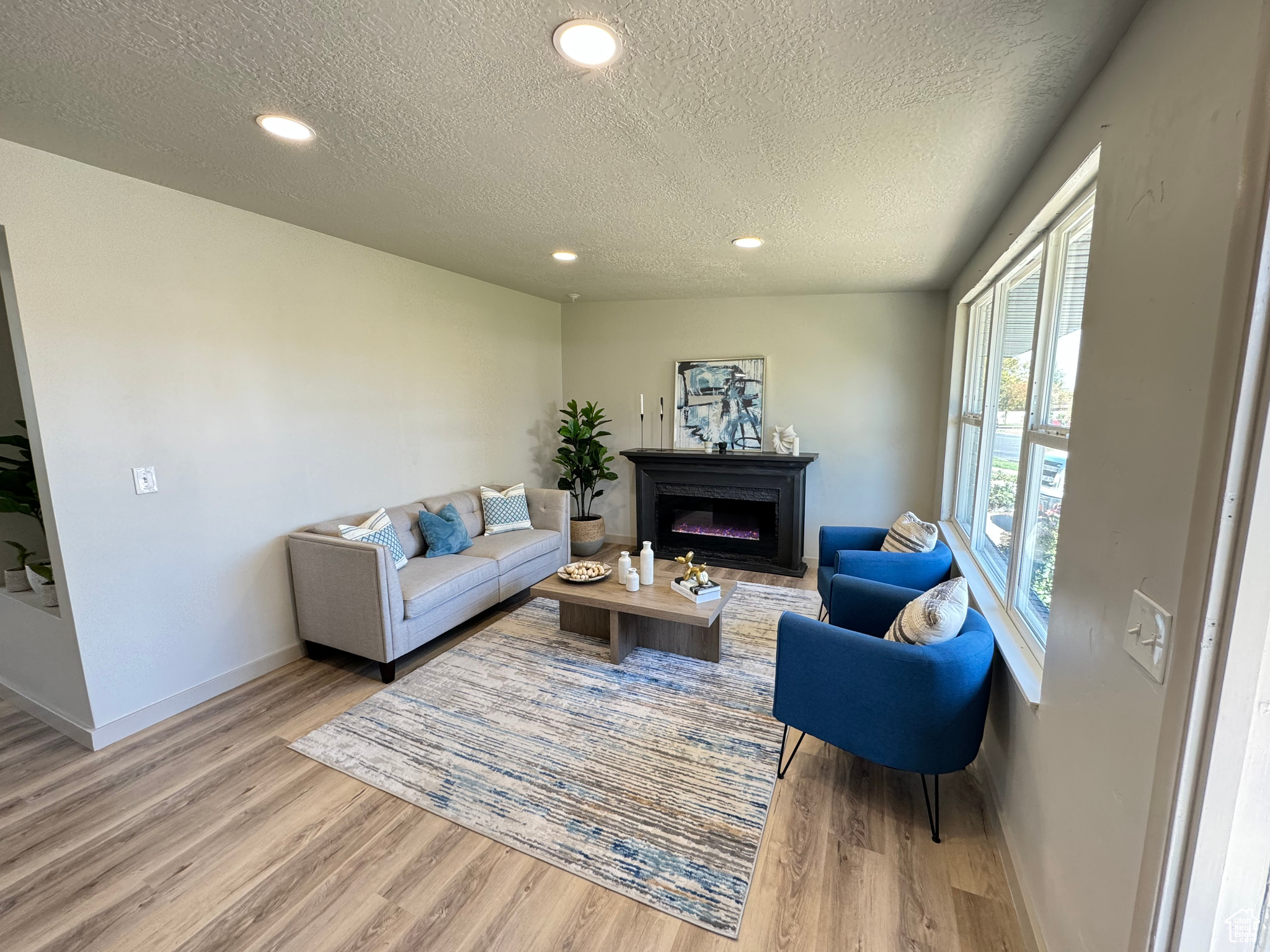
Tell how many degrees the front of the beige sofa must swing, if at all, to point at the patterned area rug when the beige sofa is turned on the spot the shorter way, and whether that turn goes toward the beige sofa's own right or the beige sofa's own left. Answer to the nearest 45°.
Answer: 0° — it already faces it

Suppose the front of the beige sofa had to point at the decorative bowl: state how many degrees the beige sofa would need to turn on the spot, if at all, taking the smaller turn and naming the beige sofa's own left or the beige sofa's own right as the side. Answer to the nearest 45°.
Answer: approximately 45° to the beige sofa's own left

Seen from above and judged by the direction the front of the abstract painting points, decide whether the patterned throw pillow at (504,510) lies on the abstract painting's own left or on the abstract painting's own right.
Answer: on the abstract painting's own right

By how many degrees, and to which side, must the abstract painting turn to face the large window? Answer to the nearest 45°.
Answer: approximately 45° to its left

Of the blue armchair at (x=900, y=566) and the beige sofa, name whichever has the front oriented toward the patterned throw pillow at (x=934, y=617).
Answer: the beige sofa

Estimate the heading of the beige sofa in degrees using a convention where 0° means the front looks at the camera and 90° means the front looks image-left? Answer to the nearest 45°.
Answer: approximately 315°

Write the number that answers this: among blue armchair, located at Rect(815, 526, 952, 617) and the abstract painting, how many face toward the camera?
1

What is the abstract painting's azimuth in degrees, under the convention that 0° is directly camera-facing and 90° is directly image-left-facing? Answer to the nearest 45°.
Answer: approximately 0°

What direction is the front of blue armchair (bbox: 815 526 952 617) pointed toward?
to the viewer's left

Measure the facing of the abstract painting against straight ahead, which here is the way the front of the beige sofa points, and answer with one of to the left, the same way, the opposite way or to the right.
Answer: to the right

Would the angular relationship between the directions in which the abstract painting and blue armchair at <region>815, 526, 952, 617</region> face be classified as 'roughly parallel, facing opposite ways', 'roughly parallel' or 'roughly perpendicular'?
roughly perpendicular
